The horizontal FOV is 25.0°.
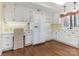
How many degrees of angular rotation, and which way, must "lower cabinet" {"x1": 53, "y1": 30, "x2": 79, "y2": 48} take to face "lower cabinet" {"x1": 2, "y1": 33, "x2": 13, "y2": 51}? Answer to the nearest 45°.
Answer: approximately 45° to its right

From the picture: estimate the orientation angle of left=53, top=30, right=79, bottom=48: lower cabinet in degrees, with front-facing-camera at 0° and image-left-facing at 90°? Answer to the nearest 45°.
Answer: approximately 45°
